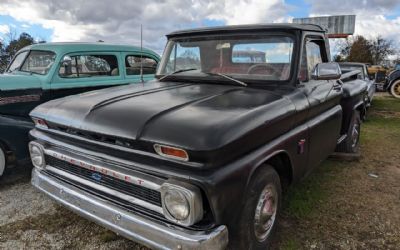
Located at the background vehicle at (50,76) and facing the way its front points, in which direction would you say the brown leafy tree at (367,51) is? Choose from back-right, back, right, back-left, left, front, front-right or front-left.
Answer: back

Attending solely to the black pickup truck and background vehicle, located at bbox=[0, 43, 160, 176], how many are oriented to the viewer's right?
0

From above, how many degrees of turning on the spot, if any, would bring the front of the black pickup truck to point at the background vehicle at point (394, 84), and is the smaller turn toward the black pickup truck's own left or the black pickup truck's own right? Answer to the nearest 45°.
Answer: approximately 180°

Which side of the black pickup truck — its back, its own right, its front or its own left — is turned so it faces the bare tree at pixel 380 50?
back

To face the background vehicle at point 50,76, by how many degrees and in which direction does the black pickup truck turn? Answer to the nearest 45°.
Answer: approximately 90° to its right

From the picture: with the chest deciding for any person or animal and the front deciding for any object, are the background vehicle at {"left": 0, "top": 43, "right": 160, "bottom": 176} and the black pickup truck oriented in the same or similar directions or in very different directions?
same or similar directions

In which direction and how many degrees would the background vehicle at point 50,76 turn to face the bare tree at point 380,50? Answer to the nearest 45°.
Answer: approximately 180°

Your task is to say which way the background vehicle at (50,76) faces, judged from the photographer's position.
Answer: facing the viewer and to the left of the viewer

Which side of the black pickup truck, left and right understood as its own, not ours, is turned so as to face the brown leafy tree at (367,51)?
back
